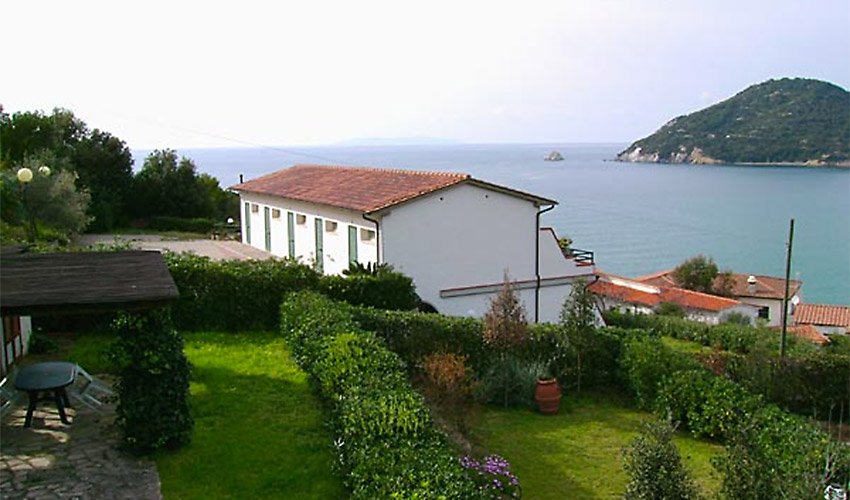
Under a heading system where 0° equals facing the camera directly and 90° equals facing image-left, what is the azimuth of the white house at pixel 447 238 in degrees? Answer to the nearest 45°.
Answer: approximately 45°

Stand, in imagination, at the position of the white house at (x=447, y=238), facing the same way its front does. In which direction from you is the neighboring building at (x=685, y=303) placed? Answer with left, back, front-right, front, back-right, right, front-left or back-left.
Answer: back

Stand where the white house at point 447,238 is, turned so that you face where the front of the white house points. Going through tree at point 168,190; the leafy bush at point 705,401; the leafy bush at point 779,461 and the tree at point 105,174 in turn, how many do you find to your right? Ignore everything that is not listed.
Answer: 2

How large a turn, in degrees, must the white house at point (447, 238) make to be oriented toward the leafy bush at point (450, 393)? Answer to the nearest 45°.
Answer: approximately 45° to its left

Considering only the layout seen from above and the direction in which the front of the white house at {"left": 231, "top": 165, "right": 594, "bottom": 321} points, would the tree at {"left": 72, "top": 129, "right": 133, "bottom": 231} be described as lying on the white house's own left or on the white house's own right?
on the white house's own right

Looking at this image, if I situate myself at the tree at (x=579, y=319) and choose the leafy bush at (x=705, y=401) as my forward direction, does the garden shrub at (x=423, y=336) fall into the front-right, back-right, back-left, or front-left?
back-right

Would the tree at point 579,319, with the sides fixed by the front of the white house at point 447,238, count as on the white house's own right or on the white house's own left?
on the white house's own left

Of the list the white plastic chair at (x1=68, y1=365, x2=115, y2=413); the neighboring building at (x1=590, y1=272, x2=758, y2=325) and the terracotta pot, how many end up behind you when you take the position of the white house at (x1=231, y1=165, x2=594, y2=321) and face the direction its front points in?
1

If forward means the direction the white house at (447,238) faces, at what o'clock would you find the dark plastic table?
The dark plastic table is roughly at 11 o'clock from the white house.

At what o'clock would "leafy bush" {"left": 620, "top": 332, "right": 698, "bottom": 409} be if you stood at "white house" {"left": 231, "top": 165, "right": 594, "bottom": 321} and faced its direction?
The leafy bush is roughly at 10 o'clock from the white house.
